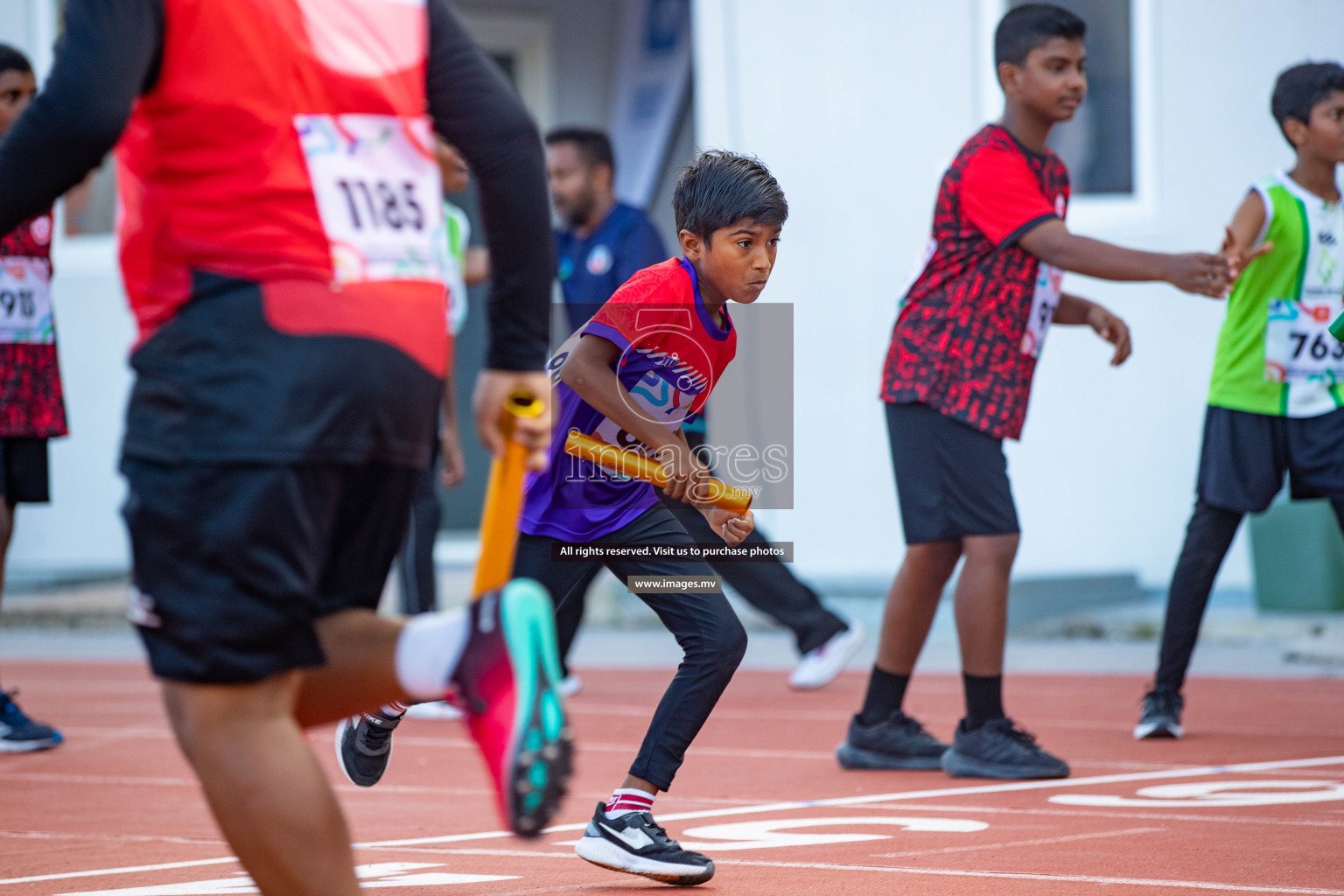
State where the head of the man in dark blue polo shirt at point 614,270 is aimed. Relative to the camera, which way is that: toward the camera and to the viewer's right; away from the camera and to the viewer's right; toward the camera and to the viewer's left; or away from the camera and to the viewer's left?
toward the camera and to the viewer's left

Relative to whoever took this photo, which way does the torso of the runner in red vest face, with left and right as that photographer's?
facing away from the viewer and to the left of the viewer

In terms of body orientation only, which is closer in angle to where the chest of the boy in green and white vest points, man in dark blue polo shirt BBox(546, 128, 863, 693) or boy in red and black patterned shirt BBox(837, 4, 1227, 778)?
the boy in red and black patterned shirt

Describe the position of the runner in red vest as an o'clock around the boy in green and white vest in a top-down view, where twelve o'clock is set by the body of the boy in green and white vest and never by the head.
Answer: The runner in red vest is roughly at 2 o'clock from the boy in green and white vest.

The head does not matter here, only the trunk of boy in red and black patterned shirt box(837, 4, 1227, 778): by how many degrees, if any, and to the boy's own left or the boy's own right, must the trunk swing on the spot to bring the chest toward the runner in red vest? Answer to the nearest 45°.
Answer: approximately 90° to the boy's own right
